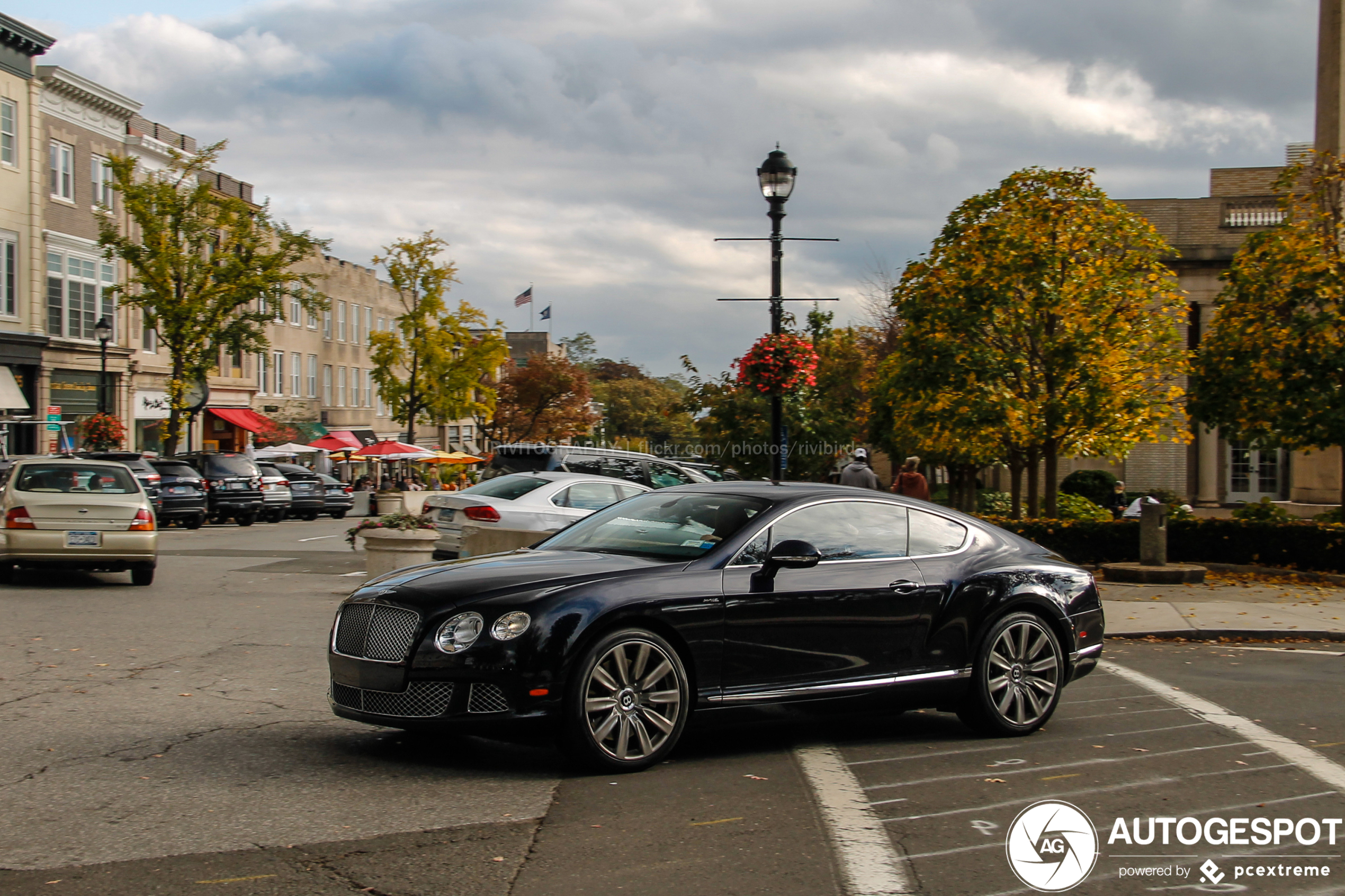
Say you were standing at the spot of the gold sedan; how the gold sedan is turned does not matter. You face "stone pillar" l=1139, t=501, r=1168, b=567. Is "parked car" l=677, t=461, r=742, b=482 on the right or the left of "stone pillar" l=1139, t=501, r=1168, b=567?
left

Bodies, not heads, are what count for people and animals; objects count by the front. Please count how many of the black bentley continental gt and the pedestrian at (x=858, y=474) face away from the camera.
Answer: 1

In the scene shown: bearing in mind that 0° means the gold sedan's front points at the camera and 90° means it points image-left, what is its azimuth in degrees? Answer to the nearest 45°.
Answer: approximately 180°

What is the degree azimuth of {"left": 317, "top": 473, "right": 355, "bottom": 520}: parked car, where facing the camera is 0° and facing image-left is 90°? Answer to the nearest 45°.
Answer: approximately 135°

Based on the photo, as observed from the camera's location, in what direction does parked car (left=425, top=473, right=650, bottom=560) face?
facing away from the viewer and to the right of the viewer

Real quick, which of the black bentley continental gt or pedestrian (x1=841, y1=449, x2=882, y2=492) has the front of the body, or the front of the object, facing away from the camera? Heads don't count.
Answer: the pedestrian

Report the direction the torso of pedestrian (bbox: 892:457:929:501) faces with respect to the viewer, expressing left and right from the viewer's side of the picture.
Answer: facing away from the viewer

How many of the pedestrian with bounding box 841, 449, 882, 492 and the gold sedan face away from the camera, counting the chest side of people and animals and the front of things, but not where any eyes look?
2

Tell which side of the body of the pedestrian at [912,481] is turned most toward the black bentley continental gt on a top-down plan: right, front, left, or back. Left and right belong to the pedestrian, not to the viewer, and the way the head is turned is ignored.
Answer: back

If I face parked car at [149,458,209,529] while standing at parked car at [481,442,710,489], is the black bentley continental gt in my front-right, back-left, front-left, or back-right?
back-left

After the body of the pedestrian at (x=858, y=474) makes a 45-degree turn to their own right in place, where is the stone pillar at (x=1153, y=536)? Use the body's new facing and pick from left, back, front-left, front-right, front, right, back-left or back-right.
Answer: front-right

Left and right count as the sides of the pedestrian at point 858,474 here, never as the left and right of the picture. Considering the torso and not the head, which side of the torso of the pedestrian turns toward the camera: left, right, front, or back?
back

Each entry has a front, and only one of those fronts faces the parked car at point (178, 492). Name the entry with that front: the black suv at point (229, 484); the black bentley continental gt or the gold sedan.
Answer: the gold sedan

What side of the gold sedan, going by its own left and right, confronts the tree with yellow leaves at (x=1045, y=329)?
right

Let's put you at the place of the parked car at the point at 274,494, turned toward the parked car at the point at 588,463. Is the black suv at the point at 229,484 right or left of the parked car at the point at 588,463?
right
